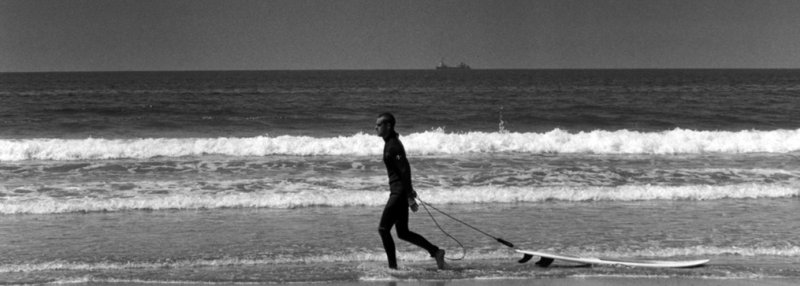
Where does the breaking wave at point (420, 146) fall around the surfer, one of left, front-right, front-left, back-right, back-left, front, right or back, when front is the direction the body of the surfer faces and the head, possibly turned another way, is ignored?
right

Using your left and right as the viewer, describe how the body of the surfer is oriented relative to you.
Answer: facing to the left of the viewer

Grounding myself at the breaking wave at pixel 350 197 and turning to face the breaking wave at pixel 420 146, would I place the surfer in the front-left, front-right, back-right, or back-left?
back-right

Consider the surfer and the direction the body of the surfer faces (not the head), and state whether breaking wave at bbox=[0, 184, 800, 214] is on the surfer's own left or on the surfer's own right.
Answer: on the surfer's own right

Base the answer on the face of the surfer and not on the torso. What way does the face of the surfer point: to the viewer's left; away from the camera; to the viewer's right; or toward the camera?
to the viewer's left

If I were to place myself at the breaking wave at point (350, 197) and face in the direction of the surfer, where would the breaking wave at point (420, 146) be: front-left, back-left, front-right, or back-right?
back-left
